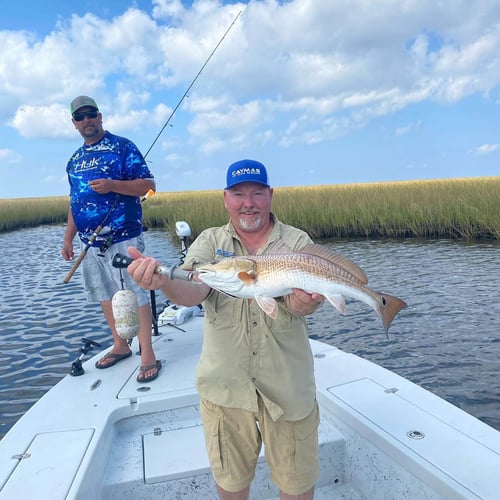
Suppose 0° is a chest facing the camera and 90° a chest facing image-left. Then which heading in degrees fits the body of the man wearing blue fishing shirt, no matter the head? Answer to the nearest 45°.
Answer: approximately 45°

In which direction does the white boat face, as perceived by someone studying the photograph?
facing away from the viewer

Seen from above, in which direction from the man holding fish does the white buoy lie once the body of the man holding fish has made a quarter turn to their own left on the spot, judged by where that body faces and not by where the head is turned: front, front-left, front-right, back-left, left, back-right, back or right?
back-left

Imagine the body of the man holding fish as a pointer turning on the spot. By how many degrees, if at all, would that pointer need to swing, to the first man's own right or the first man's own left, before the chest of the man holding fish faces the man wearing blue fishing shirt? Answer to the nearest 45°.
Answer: approximately 135° to the first man's own right

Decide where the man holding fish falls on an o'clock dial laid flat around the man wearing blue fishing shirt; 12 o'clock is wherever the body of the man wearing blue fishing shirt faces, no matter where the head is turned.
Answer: The man holding fish is roughly at 10 o'clock from the man wearing blue fishing shirt.

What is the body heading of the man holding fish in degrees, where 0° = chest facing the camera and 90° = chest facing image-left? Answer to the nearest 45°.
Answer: approximately 0°
